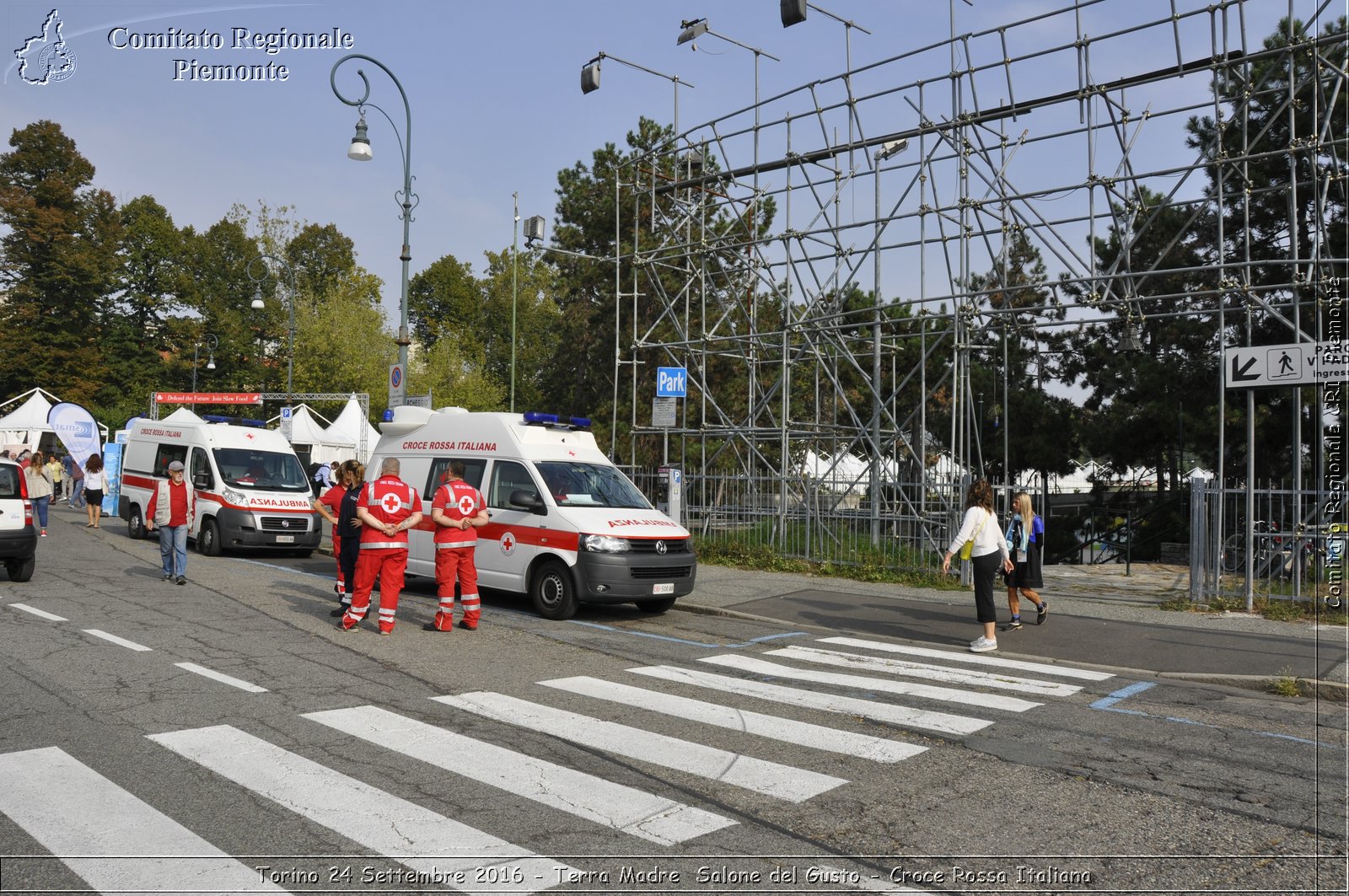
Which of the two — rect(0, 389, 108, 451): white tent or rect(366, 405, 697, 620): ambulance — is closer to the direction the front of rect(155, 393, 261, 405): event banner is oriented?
the ambulance

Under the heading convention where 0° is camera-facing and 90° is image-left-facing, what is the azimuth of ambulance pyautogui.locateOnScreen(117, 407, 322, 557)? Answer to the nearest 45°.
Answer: approximately 315°

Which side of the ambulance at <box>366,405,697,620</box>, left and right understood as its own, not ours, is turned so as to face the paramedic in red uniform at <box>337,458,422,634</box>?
right

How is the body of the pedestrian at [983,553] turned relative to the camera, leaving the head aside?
to the viewer's left

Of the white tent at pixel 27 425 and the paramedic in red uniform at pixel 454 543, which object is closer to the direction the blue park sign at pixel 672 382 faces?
the paramedic in red uniform

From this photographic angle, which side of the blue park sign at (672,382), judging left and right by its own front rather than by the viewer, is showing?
front

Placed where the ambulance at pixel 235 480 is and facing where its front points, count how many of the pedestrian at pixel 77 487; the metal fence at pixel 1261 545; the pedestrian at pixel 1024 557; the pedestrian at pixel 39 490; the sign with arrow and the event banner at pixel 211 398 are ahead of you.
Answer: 3

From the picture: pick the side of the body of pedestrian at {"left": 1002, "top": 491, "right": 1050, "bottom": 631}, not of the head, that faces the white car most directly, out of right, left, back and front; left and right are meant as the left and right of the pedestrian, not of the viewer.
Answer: front

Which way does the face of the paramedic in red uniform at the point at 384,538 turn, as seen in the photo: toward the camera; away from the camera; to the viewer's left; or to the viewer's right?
away from the camera

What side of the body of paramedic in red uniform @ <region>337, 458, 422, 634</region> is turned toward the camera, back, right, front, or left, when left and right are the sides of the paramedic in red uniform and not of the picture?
back

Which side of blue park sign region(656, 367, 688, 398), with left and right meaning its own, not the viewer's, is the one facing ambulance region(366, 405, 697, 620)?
front

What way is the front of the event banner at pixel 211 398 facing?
toward the camera

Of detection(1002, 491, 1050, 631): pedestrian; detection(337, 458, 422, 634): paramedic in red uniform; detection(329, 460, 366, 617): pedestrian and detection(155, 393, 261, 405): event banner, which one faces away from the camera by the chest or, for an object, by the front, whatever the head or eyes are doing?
the paramedic in red uniform

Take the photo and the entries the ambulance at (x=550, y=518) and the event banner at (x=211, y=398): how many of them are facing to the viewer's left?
0

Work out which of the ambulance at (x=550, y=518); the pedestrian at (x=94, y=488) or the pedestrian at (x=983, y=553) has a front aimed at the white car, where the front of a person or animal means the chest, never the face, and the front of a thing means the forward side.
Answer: the pedestrian at (x=983, y=553)
